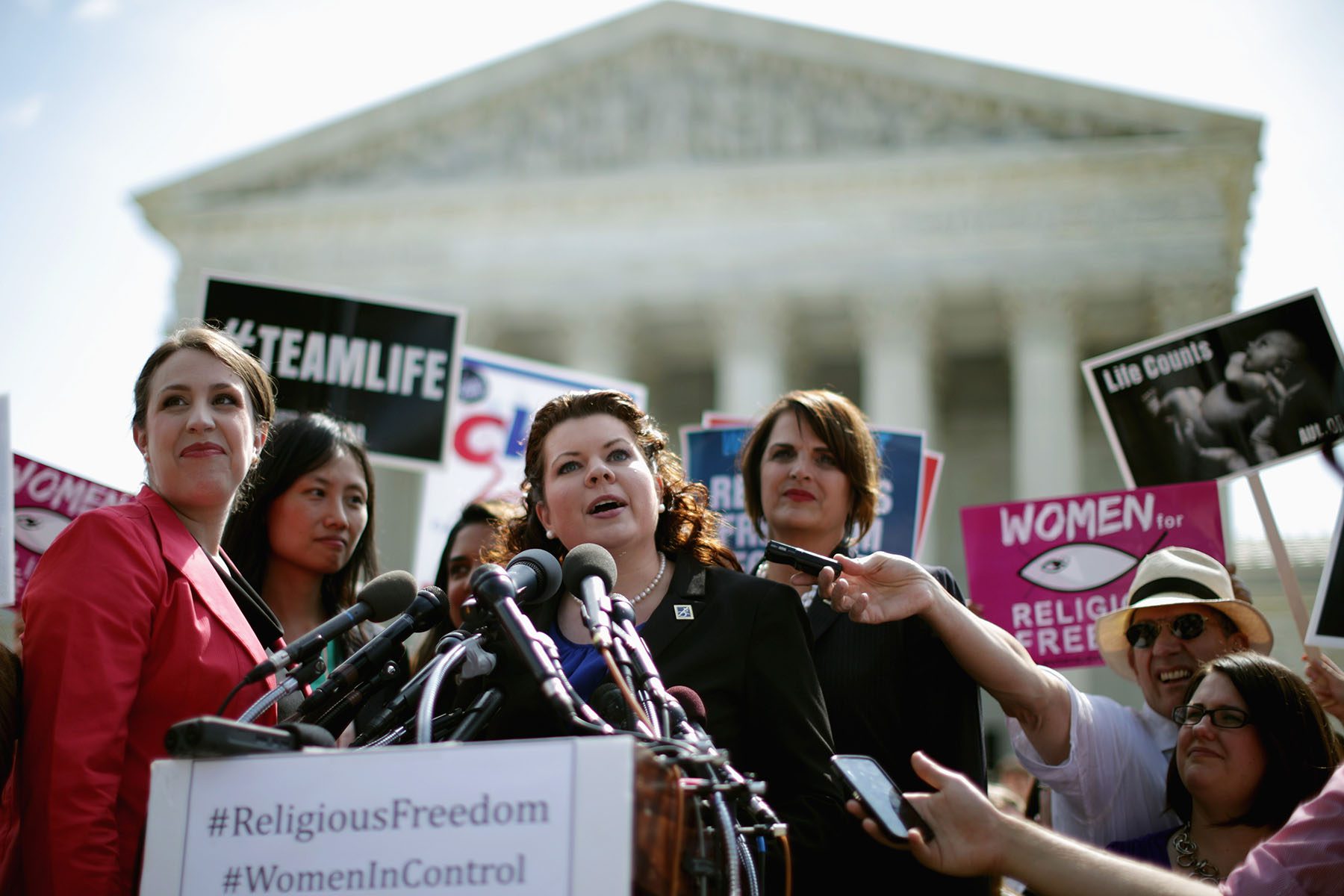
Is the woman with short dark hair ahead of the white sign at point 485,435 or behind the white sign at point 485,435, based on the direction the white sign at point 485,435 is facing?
ahead

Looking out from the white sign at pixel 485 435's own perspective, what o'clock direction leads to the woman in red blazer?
The woman in red blazer is roughly at 12 o'clock from the white sign.

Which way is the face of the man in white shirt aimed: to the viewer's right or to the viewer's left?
to the viewer's left

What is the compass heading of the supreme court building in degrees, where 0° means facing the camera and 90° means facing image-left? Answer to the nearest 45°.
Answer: approximately 0°

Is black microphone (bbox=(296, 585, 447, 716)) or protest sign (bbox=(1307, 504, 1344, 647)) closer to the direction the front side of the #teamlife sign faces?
the black microphone

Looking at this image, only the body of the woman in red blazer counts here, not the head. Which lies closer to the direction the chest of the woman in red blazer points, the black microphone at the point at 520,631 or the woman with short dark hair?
the black microphone
